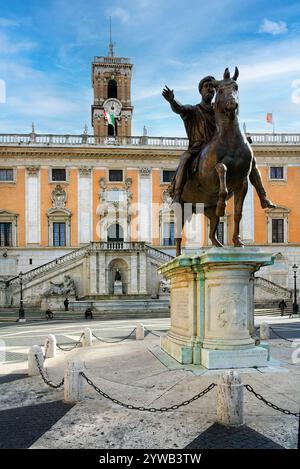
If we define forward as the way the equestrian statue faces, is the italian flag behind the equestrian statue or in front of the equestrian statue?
behind

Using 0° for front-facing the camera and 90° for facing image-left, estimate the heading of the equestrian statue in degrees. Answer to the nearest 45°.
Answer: approximately 315°

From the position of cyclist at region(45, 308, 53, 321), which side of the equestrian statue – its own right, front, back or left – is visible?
back

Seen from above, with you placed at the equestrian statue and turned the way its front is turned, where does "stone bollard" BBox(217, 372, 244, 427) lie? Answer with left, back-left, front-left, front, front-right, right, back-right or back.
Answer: front-right

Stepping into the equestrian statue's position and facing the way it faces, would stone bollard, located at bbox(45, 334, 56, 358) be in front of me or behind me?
behind
